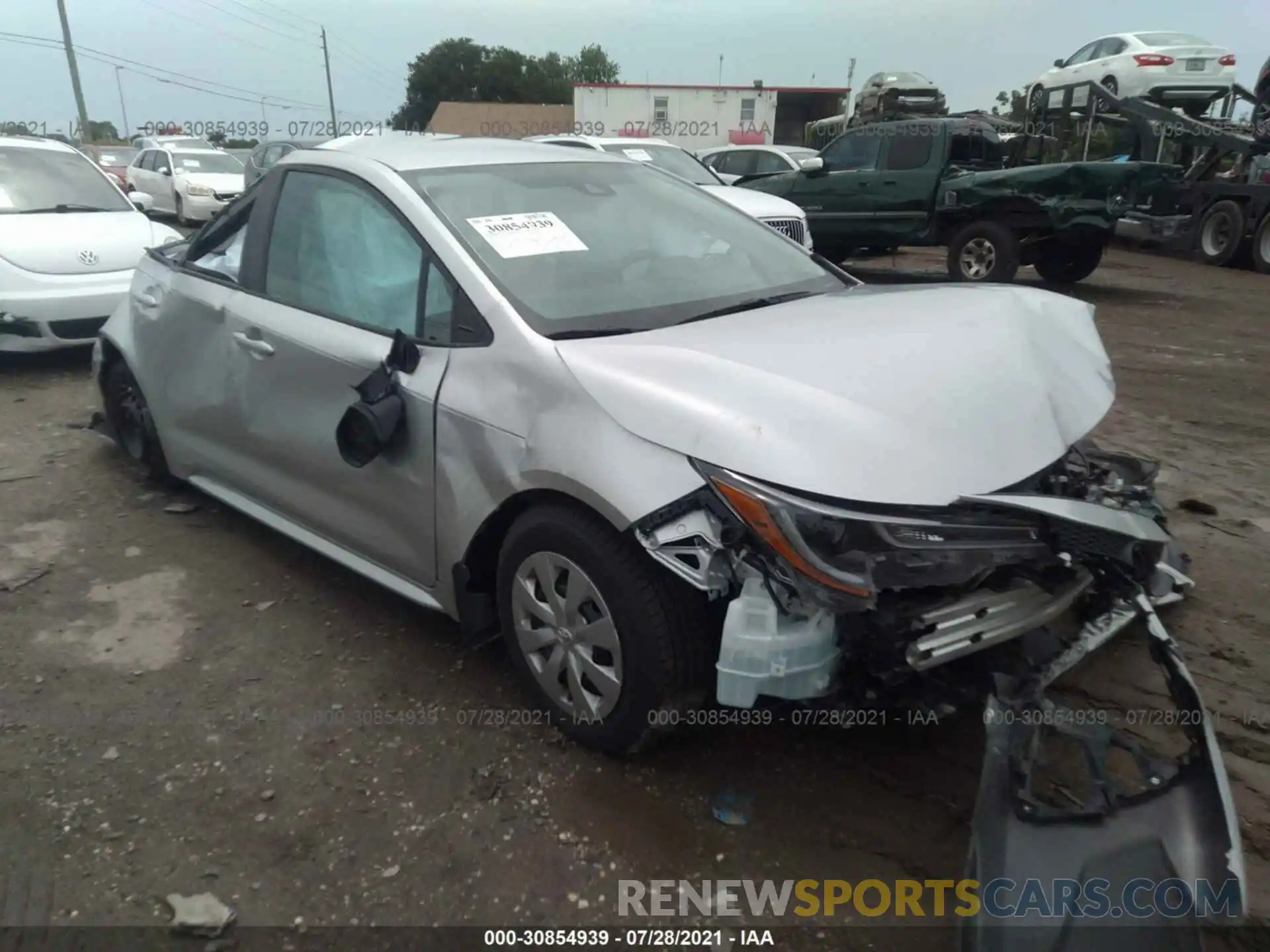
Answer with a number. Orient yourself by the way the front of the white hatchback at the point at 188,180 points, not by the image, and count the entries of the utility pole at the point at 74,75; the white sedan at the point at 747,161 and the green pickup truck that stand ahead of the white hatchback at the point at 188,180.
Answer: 2

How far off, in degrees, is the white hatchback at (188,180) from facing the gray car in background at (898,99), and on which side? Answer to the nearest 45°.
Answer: approximately 45° to its left

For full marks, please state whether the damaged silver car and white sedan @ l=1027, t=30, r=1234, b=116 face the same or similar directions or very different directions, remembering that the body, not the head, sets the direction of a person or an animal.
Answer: very different directions

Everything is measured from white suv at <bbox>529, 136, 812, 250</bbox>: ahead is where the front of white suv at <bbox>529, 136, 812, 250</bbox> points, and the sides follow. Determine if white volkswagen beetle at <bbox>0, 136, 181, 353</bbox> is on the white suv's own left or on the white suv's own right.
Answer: on the white suv's own right

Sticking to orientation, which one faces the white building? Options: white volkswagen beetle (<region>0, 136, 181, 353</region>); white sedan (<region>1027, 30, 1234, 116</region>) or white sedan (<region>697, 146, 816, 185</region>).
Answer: white sedan (<region>1027, 30, 1234, 116</region>)

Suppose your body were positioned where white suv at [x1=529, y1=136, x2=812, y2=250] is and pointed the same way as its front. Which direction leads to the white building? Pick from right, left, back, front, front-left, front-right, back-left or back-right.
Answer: back-left

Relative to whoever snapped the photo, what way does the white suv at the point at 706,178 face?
facing the viewer and to the right of the viewer

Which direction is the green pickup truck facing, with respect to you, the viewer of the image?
facing away from the viewer and to the left of the viewer

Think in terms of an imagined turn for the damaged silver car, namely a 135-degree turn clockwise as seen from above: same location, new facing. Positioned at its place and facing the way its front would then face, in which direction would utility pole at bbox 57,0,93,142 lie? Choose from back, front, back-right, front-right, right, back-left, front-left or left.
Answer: front-right

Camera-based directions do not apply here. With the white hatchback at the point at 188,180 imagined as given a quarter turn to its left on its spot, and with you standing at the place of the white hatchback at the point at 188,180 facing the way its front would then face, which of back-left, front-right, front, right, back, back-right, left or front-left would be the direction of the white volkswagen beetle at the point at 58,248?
back-right

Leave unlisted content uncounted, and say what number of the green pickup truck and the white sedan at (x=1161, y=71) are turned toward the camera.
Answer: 0

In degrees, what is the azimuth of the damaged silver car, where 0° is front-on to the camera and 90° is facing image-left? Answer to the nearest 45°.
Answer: approximately 315°

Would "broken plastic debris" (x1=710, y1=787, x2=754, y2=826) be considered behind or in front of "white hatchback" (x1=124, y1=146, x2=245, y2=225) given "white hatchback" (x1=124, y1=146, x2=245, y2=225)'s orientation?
in front

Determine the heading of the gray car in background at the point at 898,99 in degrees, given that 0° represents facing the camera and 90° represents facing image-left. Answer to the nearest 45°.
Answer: approximately 315°

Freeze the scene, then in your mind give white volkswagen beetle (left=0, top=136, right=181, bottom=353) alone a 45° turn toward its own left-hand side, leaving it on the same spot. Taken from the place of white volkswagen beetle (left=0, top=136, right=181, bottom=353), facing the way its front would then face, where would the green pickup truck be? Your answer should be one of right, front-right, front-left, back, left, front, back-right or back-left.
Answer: front

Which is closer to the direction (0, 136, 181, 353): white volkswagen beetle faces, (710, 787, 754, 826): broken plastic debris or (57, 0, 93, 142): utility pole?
the broken plastic debris

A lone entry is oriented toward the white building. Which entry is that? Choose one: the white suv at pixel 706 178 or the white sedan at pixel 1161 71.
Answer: the white sedan at pixel 1161 71

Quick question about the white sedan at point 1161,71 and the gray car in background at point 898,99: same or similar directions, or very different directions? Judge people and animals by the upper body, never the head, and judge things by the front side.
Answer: very different directions
